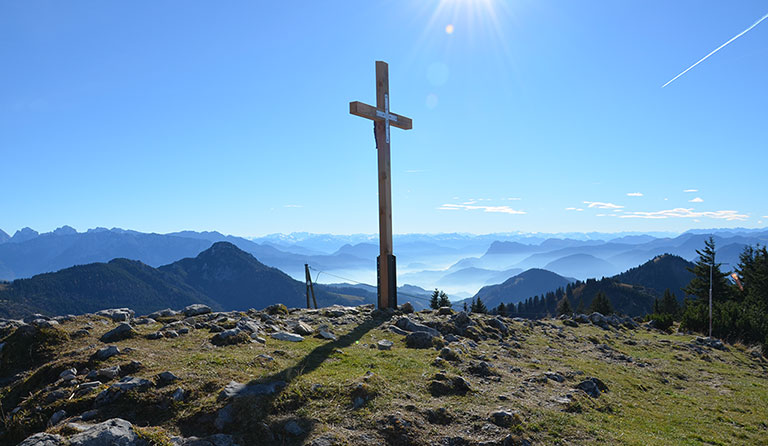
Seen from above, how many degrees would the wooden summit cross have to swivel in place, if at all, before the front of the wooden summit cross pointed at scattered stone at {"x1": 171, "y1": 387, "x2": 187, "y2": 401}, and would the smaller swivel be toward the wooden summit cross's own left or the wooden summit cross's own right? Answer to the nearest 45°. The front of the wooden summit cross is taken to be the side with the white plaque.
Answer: approximately 45° to the wooden summit cross's own right

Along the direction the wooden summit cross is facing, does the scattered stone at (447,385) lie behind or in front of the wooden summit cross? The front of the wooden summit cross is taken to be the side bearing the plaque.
in front

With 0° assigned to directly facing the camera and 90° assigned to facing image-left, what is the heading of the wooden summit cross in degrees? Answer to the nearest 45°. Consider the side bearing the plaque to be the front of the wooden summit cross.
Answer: approximately 315°

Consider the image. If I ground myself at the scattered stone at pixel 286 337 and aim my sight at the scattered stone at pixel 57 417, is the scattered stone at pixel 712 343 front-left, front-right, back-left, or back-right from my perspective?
back-left

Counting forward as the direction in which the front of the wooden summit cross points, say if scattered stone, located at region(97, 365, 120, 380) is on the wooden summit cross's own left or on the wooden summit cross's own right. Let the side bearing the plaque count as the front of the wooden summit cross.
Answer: on the wooden summit cross's own right

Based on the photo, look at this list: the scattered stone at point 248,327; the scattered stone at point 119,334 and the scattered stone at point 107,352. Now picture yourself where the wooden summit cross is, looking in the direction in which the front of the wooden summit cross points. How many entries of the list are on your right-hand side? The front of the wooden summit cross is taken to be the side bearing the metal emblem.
3

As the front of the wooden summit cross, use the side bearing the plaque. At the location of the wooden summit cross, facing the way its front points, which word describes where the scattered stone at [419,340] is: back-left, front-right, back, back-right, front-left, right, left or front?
front-right

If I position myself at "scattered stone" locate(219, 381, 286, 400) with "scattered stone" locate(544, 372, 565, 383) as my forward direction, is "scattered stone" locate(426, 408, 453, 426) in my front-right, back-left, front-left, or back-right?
front-right

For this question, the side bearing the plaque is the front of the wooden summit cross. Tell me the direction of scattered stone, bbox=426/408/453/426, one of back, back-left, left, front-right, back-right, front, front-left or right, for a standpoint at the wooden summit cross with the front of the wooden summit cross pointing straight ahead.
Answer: front-right

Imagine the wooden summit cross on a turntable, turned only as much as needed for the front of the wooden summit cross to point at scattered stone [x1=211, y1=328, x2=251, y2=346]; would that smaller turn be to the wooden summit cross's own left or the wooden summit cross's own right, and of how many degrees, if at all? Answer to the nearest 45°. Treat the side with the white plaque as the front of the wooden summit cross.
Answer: approximately 90° to the wooden summit cross's own right

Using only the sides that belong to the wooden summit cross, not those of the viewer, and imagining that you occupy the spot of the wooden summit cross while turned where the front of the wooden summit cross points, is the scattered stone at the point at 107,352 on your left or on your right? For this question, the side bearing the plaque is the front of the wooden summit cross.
on your right

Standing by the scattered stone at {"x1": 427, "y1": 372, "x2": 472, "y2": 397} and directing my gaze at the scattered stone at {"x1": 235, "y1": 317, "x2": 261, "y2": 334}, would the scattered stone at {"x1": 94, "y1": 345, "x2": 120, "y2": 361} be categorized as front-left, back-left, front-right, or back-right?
front-left

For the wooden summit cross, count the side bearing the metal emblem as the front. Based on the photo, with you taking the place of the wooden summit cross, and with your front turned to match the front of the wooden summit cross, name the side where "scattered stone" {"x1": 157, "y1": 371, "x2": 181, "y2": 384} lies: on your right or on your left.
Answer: on your right

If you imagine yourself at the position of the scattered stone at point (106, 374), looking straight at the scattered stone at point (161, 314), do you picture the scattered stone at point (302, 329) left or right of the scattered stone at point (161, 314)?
right
